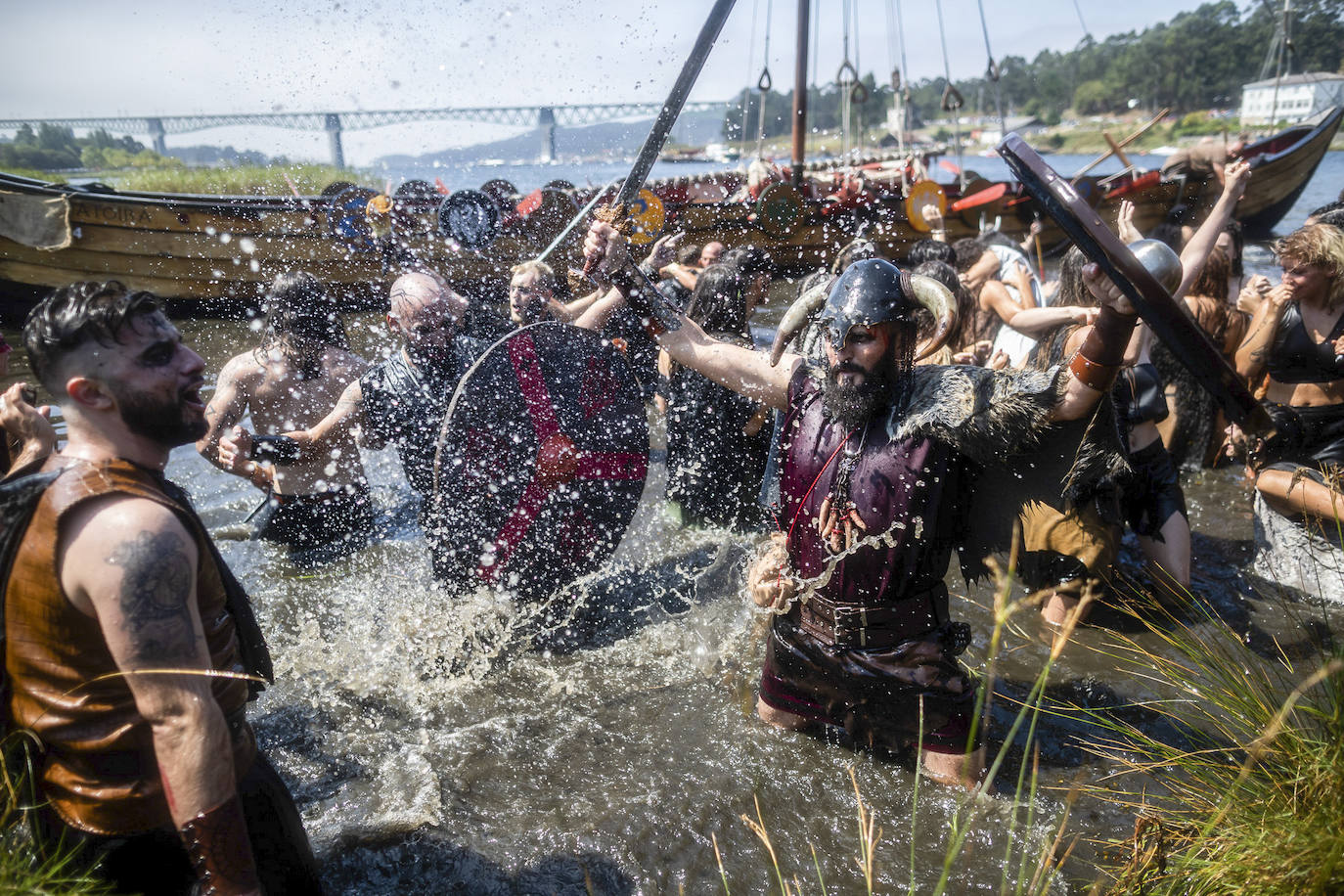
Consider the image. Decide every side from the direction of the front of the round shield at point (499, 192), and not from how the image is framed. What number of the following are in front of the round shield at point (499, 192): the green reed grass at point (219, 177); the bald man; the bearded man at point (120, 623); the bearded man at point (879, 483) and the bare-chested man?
4

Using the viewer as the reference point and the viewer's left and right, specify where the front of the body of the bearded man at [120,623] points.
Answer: facing to the right of the viewer

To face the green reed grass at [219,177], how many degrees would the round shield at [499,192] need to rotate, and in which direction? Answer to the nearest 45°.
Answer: approximately 135° to its right

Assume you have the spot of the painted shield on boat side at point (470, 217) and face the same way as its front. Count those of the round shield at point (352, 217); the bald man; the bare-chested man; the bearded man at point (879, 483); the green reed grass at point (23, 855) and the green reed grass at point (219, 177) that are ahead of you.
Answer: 4

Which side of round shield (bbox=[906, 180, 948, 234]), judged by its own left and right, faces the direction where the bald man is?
front

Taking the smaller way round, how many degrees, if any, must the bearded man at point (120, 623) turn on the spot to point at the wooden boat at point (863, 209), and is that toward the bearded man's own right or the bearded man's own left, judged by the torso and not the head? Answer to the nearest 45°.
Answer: approximately 45° to the bearded man's own left
